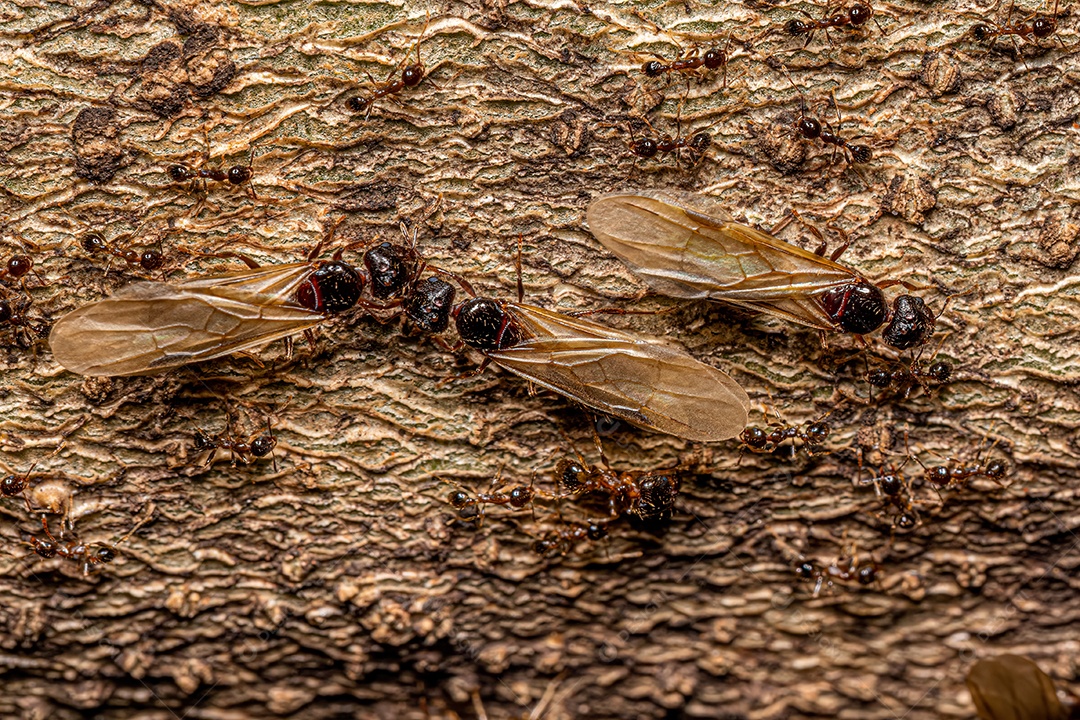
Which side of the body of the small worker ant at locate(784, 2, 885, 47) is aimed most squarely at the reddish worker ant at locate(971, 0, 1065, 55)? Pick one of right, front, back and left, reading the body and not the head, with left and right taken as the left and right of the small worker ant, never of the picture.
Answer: front

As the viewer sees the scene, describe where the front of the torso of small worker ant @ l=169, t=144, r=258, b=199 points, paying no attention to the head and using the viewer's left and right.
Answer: facing to the right of the viewer

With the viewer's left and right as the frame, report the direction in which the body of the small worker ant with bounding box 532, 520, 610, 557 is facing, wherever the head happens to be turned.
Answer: facing to the right of the viewer

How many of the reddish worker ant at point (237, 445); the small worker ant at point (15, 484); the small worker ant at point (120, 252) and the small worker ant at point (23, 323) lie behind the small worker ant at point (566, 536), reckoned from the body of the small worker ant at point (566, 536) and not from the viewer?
4

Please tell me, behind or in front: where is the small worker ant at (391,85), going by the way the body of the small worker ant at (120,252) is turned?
in front
